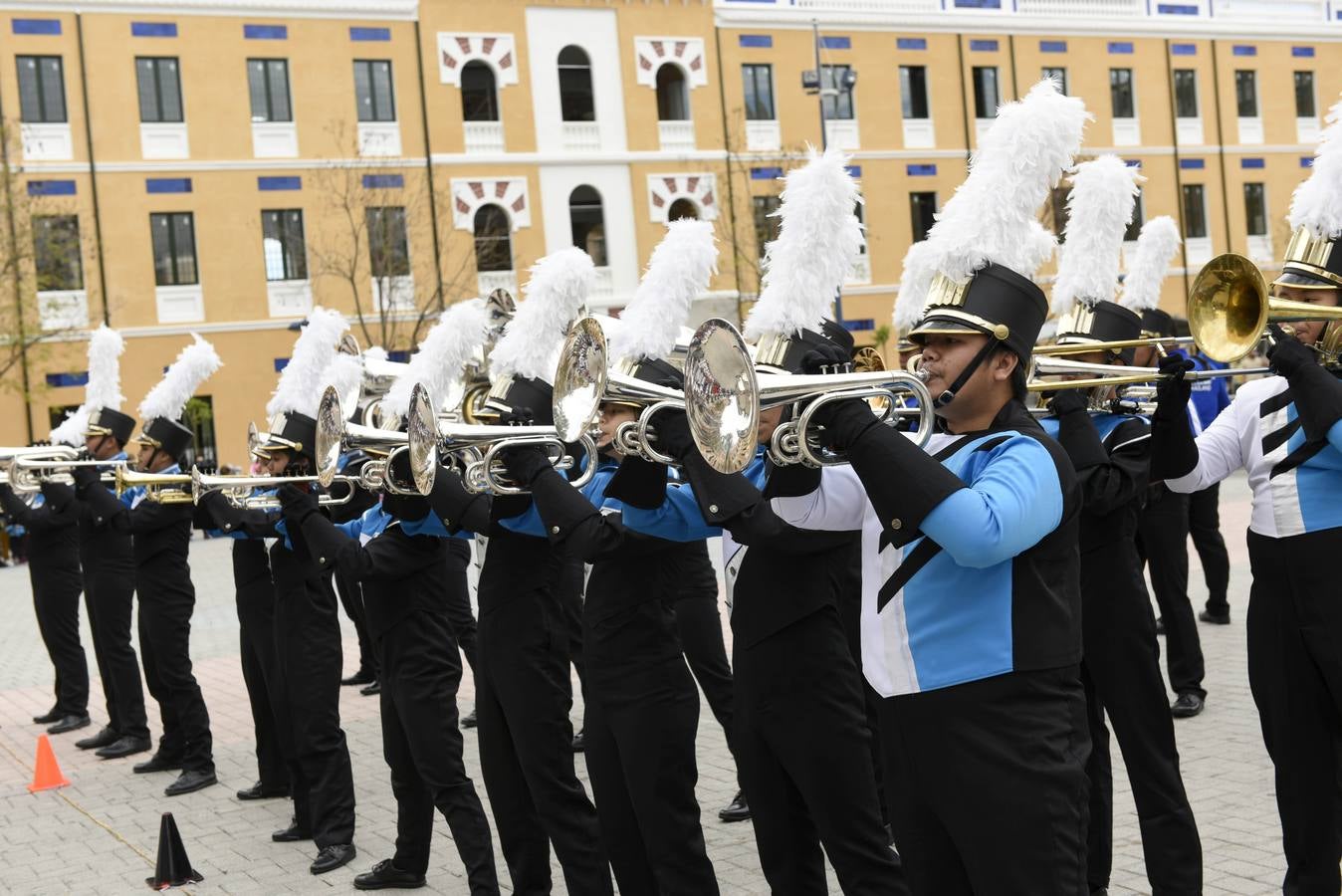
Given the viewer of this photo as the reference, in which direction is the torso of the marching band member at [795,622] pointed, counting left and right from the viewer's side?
facing the viewer and to the left of the viewer

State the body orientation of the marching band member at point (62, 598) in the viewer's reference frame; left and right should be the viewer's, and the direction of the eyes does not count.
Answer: facing to the left of the viewer

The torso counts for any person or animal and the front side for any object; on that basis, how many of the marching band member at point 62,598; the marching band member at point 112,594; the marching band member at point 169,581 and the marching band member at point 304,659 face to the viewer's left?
4

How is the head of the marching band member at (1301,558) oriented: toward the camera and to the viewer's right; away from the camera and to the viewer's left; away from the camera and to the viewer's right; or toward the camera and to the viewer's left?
toward the camera and to the viewer's left

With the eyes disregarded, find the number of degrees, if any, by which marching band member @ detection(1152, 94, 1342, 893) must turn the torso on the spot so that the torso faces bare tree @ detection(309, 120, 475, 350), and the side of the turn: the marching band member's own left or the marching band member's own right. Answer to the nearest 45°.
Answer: approximately 90° to the marching band member's own right

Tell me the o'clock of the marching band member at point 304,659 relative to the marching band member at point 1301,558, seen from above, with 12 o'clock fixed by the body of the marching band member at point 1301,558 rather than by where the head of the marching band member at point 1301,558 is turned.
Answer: the marching band member at point 304,659 is roughly at 2 o'clock from the marching band member at point 1301,558.

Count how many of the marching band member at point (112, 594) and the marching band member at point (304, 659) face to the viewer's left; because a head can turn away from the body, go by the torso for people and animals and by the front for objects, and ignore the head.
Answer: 2

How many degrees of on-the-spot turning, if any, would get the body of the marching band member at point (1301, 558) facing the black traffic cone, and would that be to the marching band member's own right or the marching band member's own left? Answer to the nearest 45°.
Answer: approximately 45° to the marching band member's own right

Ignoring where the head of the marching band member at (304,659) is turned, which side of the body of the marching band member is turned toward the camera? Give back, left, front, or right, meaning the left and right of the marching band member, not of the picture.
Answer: left

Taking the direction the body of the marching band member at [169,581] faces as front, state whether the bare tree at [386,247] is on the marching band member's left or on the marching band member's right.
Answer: on the marching band member's right

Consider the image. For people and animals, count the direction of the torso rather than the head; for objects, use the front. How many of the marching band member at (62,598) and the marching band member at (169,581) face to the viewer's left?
2

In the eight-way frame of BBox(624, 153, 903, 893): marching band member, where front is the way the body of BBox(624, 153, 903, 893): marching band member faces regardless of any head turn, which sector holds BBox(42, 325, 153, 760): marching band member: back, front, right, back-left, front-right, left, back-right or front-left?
right

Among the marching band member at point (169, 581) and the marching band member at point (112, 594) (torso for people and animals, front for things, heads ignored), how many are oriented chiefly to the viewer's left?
2

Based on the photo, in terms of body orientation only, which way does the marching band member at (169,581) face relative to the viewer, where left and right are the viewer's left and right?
facing to the left of the viewer

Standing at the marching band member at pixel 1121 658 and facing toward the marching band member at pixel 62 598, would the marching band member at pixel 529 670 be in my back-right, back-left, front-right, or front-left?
front-left
